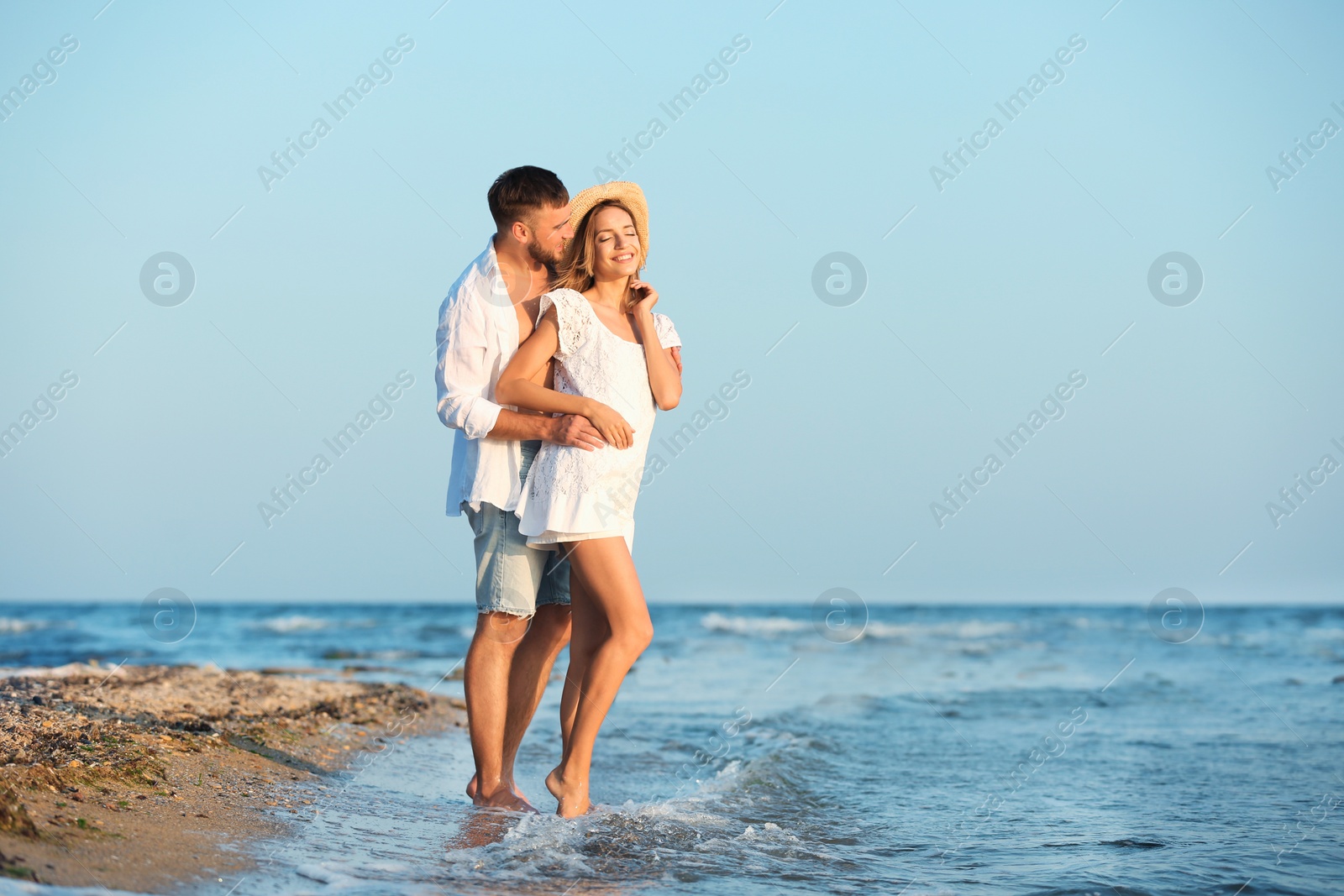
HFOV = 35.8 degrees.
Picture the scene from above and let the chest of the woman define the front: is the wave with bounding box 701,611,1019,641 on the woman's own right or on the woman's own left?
on the woman's own left

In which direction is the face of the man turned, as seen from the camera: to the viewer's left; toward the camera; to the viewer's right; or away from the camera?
to the viewer's right

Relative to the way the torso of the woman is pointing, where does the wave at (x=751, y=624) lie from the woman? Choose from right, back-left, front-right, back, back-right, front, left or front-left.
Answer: back-left

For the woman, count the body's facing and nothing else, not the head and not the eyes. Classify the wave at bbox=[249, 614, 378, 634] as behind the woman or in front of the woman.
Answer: behind

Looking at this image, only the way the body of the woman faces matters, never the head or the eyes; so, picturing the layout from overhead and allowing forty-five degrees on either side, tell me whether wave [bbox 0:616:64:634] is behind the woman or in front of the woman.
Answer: behind

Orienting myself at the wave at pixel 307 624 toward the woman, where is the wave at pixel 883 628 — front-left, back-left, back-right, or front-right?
front-left
